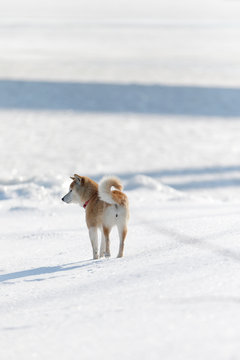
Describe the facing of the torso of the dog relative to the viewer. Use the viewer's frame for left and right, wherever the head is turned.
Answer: facing away from the viewer and to the left of the viewer
